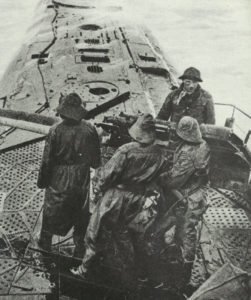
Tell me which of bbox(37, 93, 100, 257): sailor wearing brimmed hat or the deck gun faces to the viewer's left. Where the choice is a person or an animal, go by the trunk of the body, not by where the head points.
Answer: the deck gun

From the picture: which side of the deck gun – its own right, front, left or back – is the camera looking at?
left

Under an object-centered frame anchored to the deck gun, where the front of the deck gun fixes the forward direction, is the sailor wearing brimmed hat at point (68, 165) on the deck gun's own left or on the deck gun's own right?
on the deck gun's own left

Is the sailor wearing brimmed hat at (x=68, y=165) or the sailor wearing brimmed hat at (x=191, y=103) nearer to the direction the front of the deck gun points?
the sailor wearing brimmed hat at (x=68, y=165)

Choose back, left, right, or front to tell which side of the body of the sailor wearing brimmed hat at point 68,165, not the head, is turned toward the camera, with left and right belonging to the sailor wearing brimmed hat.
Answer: back

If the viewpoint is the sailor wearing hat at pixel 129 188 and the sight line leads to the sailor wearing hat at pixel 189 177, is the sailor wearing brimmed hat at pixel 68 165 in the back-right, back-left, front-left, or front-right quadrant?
back-left

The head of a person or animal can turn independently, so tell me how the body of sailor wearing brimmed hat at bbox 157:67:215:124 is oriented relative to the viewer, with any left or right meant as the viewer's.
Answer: facing the viewer and to the left of the viewer

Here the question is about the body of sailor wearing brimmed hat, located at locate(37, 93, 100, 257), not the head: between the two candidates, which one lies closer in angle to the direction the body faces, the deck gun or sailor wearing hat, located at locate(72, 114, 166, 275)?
the deck gun

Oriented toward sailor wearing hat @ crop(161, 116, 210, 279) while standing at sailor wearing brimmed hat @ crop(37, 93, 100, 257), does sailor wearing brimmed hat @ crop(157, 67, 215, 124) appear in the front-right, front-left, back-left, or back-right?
front-left

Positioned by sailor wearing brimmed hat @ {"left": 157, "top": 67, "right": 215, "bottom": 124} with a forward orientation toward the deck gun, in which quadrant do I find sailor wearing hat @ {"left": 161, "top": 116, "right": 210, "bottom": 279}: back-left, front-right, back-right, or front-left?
front-left

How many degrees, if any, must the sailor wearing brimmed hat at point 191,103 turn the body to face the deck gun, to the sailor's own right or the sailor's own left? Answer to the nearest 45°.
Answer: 0° — they already face it

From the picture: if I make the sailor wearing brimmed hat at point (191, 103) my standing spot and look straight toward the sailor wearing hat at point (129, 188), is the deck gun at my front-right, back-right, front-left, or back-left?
front-right

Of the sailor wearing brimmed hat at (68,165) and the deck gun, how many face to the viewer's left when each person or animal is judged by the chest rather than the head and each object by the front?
1

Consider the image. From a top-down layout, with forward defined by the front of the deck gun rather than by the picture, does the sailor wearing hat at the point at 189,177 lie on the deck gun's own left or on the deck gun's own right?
on the deck gun's own left

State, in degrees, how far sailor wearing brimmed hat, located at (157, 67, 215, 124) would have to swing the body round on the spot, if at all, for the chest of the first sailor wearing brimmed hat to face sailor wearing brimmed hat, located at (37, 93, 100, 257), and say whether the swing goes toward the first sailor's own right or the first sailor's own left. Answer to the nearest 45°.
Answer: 0° — they already face them

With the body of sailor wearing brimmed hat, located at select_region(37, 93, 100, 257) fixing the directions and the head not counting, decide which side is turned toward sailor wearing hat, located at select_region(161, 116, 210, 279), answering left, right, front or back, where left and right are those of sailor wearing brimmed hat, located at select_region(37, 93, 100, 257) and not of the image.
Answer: right
